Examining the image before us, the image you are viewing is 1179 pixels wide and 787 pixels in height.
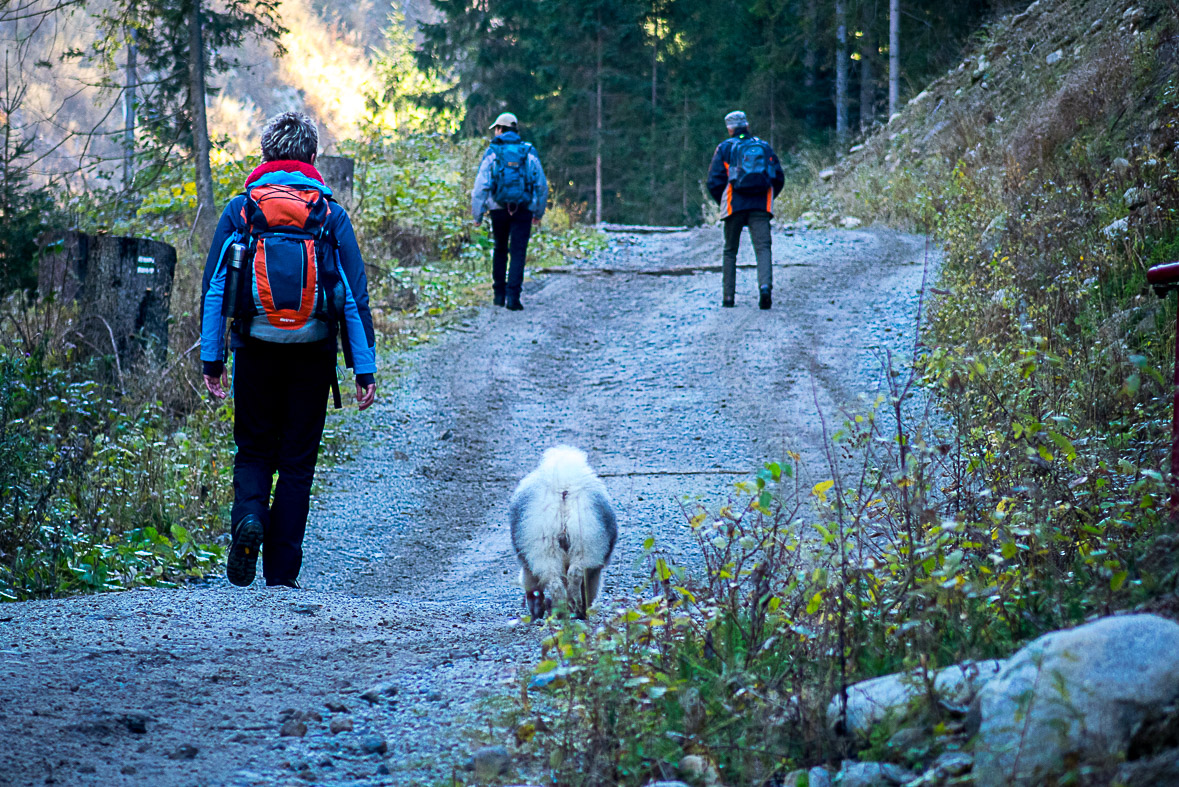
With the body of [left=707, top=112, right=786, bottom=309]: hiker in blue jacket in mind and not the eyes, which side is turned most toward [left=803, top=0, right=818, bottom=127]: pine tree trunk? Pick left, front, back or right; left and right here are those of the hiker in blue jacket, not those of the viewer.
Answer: front

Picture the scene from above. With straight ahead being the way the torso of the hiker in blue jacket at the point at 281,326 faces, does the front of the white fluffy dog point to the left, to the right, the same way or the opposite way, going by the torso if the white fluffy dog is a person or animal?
the same way

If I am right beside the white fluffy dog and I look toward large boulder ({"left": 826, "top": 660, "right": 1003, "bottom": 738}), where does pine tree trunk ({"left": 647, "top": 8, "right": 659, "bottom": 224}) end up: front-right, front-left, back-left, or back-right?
back-left

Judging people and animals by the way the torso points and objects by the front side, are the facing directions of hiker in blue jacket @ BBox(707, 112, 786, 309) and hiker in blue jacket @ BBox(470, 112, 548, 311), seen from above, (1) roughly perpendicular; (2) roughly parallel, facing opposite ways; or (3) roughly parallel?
roughly parallel

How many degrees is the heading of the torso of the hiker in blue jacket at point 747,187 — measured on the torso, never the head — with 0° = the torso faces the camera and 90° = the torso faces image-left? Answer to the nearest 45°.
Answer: approximately 180°

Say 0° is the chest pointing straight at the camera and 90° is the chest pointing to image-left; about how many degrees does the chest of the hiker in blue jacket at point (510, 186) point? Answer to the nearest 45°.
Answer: approximately 180°

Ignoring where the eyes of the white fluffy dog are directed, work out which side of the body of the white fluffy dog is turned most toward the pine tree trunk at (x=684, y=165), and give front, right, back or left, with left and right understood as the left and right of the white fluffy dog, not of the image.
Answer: front

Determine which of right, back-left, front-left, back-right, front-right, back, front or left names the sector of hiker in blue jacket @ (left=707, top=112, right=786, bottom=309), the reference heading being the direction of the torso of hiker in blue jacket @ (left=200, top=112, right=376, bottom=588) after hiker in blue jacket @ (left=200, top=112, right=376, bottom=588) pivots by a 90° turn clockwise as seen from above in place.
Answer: front-left

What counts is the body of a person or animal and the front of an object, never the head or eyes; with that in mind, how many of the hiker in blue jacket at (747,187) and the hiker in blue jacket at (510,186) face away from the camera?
2

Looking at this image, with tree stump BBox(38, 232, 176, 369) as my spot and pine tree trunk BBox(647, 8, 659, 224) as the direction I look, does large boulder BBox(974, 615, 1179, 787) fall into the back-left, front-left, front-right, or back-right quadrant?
back-right

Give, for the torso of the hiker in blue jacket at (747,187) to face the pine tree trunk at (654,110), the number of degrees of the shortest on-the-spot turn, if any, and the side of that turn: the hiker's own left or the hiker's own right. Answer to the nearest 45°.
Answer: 0° — they already face it

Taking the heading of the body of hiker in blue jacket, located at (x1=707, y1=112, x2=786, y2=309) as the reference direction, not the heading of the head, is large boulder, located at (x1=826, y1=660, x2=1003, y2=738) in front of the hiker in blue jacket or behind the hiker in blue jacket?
behind

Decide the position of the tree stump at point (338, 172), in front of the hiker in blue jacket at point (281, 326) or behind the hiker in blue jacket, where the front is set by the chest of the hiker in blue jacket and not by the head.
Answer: in front

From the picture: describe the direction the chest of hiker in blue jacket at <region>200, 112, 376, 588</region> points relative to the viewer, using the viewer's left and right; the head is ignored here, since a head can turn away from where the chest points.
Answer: facing away from the viewer

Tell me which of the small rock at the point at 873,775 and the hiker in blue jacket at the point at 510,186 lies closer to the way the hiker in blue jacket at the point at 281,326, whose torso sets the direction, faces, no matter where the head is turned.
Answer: the hiker in blue jacket

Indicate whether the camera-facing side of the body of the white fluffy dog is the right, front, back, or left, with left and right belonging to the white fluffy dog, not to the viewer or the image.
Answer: back

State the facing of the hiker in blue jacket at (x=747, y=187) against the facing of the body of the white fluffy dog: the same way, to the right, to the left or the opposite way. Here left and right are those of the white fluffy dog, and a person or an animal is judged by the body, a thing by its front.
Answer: the same way
